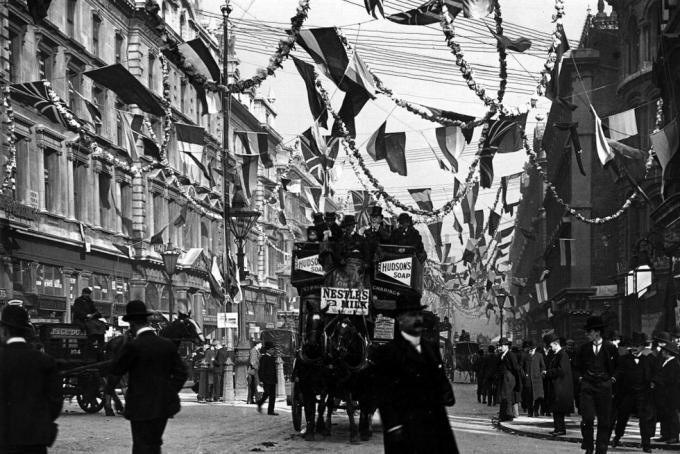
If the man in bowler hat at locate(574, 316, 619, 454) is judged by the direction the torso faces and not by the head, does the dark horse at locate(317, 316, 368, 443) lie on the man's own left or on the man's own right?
on the man's own right

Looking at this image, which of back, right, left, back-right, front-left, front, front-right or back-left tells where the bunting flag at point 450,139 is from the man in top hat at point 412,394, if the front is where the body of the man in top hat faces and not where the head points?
back-left

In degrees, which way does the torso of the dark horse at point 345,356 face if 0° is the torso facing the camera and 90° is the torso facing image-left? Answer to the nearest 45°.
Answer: approximately 0°

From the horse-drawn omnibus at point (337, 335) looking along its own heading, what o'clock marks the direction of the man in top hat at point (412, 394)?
The man in top hat is roughly at 12 o'clock from the horse-drawn omnibus.

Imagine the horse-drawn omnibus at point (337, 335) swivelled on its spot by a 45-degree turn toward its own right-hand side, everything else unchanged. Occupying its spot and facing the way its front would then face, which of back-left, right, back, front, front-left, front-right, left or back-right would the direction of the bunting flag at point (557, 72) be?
back

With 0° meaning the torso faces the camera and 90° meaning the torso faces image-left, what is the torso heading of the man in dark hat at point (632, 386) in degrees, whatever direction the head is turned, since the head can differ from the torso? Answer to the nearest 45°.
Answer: approximately 0°

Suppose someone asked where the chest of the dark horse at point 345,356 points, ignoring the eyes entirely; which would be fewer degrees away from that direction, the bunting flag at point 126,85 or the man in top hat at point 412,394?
the man in top hat

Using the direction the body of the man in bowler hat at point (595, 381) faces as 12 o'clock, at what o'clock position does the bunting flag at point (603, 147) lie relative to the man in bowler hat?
The bunting flag is roughly at 6 o'clock from the man in bowler hat.
